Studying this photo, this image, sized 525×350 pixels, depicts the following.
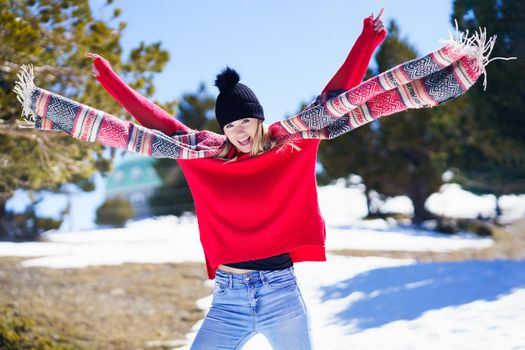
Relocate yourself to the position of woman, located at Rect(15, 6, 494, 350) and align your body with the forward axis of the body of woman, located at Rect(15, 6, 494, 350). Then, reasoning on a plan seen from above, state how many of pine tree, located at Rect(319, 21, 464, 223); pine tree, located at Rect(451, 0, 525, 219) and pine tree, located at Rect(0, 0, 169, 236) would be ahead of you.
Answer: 0

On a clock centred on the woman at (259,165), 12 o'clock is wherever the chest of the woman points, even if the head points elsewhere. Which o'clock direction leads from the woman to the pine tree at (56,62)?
The pine tree is roughly at 5 o'clock from the woman.

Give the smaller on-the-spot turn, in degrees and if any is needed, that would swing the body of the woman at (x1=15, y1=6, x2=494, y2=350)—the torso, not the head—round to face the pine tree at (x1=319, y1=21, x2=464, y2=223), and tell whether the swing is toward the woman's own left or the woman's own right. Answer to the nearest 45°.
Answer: approximately 180°

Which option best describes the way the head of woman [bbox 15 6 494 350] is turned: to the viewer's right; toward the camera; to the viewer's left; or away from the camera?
toward the camera

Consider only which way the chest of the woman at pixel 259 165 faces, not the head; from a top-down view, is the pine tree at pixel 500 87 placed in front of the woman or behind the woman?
behind

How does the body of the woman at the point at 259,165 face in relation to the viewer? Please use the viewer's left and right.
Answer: facing the viewer
